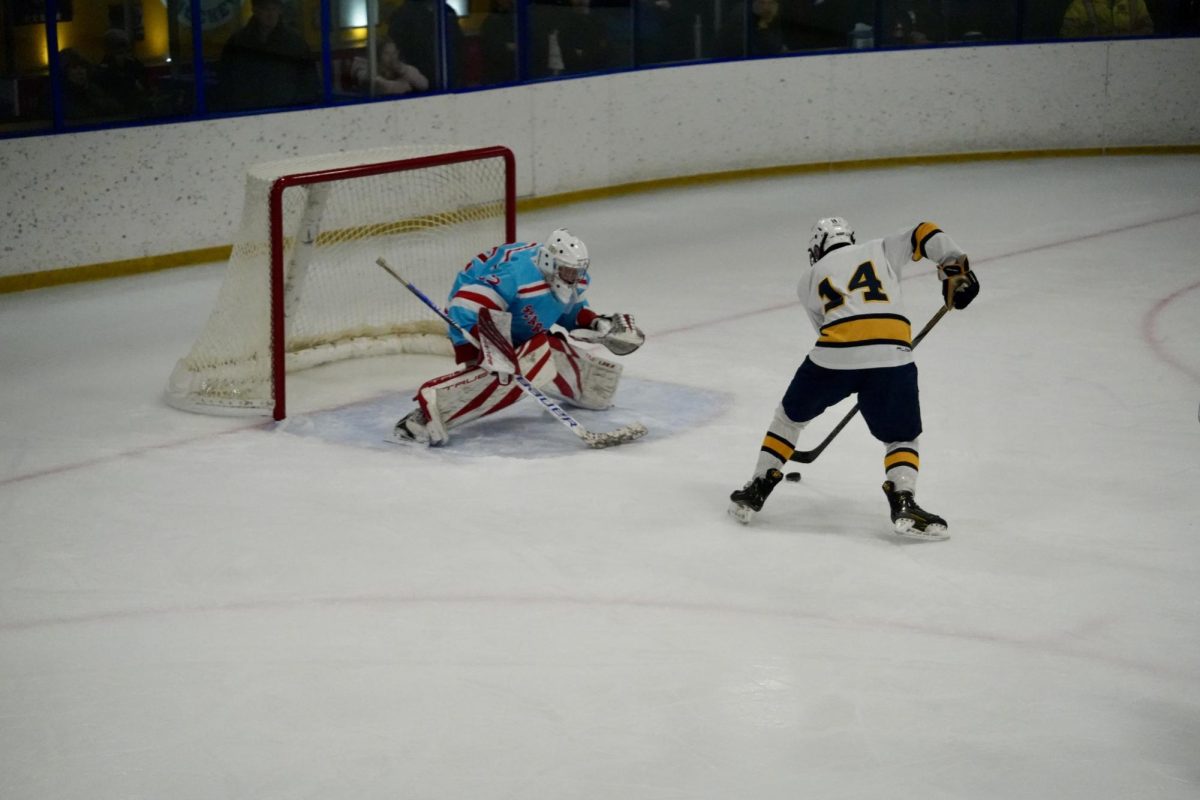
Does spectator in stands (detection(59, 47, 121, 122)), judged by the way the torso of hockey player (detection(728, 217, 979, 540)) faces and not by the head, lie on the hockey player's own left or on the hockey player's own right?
on the hockey player's own left

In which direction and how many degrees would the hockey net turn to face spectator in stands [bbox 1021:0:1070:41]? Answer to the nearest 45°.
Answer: approximately 90° to its left

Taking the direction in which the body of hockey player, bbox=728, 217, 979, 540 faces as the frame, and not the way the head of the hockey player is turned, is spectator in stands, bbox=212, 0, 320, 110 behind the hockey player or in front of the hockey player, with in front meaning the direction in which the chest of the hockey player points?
in front

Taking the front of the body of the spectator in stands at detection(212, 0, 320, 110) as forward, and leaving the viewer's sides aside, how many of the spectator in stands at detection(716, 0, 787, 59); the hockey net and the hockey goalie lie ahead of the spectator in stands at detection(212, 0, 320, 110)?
2

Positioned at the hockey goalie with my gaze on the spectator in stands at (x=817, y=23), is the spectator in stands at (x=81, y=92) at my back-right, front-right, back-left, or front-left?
front-left

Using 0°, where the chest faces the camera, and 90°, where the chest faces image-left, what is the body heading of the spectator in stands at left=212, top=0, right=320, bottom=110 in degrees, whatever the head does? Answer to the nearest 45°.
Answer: approximately 0°

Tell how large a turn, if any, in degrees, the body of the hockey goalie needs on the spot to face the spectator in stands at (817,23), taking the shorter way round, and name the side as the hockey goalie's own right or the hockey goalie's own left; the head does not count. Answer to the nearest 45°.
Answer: approximately 135° to the hockey goalie's own left

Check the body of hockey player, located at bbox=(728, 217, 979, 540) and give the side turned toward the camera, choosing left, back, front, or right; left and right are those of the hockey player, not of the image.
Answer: back

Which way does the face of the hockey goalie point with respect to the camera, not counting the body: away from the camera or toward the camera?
toward the camera

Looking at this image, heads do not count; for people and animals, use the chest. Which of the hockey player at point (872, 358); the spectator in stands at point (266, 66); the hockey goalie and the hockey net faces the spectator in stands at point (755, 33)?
the hockey player

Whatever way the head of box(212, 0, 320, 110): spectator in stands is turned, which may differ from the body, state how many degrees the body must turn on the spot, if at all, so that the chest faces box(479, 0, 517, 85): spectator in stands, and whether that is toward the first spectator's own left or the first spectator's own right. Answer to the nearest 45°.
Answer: approximately 135° to the first spectator's own left

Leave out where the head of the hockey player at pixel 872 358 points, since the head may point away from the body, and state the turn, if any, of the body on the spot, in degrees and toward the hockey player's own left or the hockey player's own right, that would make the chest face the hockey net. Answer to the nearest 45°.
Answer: approximately 45° to the hockey player's own left

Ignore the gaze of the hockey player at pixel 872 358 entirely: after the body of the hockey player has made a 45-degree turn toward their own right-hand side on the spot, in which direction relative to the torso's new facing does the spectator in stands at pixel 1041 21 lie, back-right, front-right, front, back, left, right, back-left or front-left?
front-left

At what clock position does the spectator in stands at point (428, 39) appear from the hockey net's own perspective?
The spectator in stands is roughly at 8 o'clock from the hockey net.

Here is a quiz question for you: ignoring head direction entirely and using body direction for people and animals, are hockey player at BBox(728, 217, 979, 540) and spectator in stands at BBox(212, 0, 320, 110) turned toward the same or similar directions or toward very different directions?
very different directions

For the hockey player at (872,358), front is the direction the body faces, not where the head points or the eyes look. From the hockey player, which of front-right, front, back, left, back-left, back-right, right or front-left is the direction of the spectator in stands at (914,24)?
front

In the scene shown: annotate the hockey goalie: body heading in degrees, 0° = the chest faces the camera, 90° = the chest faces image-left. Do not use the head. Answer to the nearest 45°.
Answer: approximately 315°

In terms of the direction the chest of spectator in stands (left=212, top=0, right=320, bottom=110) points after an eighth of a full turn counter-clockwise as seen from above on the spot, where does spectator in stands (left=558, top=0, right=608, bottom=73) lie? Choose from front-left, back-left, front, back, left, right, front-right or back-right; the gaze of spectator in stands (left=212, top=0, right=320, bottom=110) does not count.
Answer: left

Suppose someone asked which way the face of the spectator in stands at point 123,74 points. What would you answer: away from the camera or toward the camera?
toward the camera

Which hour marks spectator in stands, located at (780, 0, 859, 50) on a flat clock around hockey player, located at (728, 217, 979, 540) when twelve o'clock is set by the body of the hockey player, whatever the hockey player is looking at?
The spectator in stands is roughly at 12 o'clock from the hockey player.

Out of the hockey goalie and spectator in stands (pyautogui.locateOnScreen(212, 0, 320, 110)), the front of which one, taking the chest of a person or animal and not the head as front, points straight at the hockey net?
the spectator in stands
